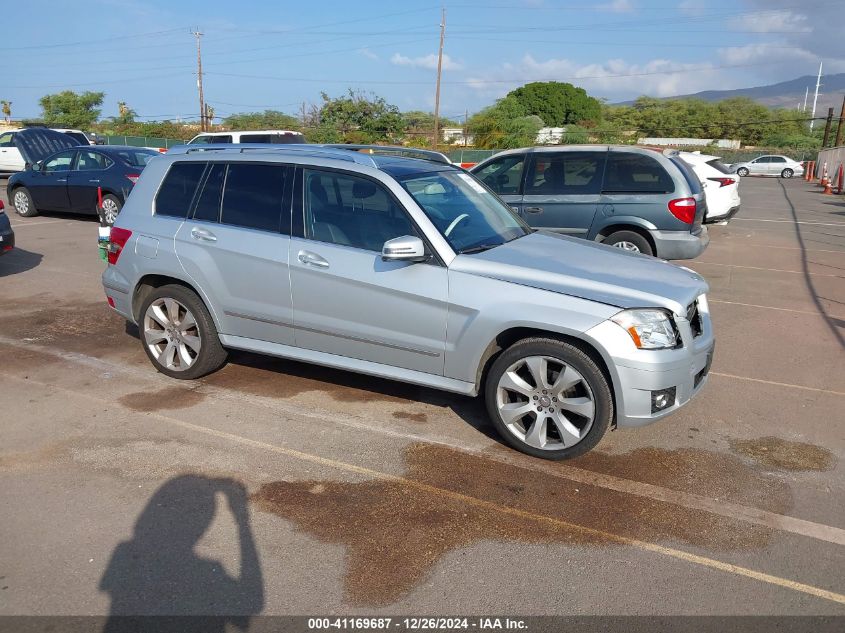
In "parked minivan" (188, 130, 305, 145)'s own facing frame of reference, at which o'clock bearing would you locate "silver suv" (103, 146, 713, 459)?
The silver suv is roughly at 9 o'clock from the parked minivan.

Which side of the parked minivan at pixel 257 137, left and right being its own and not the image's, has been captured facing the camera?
left

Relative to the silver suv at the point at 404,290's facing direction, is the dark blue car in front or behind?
behind

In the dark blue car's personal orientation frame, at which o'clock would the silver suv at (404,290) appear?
The silver suv is roughly at 7 o'clock from the dark blue car.

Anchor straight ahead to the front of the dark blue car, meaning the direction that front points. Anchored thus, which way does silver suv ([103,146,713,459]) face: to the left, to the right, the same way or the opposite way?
the opposite way

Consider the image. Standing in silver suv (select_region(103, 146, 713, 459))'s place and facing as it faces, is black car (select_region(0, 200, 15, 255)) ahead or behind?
behind

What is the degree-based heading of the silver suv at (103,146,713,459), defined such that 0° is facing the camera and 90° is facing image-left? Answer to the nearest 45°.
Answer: approximately 315°

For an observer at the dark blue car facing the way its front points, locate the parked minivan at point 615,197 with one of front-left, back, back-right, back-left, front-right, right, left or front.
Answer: back

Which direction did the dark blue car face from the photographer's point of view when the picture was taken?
facing away from the viewer and to the left of the viewer
